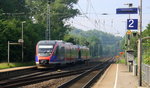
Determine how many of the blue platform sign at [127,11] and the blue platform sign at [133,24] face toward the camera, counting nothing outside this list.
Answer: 2

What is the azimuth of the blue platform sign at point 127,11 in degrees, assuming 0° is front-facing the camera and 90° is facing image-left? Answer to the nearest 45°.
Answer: approximately 0°
